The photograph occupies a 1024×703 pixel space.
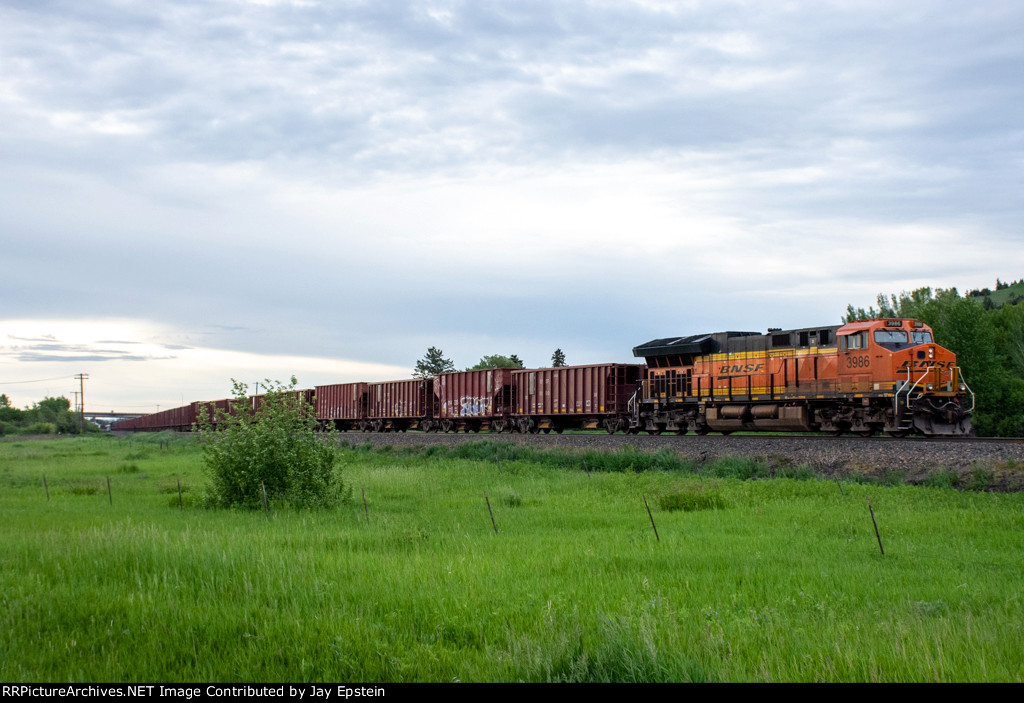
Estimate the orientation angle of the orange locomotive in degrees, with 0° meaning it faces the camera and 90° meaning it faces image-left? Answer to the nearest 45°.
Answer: approximately 315°

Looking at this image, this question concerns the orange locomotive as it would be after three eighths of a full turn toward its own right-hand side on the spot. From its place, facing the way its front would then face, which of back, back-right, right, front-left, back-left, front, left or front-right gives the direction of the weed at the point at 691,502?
left

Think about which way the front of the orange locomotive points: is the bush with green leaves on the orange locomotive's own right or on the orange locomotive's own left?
on the orange locomotive's own right

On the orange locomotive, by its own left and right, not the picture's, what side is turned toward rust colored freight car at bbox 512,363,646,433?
back

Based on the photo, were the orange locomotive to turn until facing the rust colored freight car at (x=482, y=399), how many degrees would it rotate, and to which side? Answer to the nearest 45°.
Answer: approximately 180°
